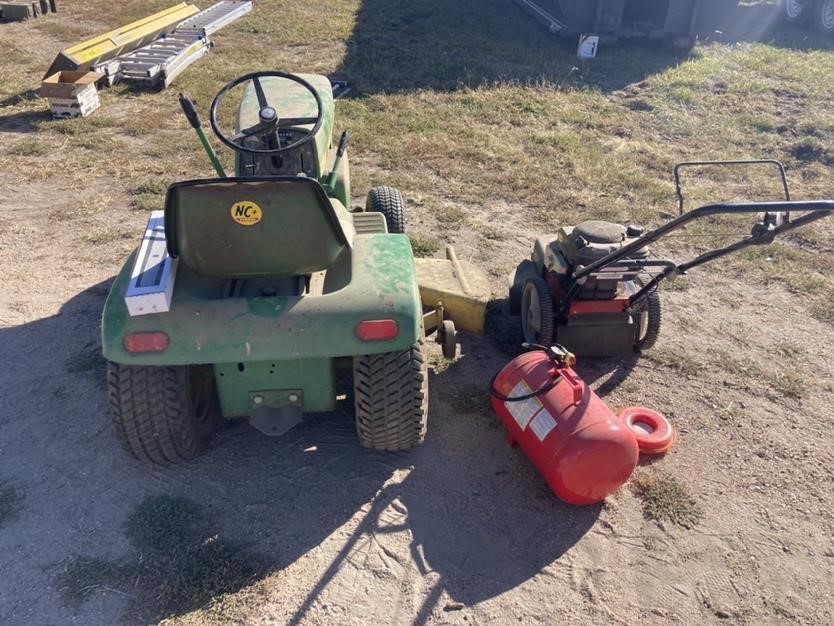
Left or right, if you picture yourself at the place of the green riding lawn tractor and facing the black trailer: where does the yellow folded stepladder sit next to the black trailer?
left

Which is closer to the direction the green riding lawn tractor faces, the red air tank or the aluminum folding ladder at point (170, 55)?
the aluminum folding ladder

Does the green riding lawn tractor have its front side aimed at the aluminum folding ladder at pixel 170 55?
yes

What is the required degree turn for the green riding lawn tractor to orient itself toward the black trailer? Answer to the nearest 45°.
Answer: approximately 45° to its right

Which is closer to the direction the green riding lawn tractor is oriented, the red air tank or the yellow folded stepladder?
the yellow folded stepladder

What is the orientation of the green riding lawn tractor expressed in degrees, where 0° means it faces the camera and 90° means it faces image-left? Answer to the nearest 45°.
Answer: approximately 180°

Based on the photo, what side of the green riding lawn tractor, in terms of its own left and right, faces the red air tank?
right

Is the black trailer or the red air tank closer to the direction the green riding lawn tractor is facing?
the black trailer

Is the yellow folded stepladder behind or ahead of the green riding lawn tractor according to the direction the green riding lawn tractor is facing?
ahead
